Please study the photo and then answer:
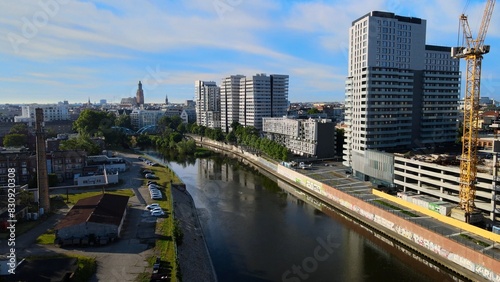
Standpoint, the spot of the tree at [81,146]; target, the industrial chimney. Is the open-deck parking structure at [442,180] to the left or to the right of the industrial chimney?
left

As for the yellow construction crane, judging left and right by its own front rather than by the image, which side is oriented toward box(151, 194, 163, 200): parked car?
back

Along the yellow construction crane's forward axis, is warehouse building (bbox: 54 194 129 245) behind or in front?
behind

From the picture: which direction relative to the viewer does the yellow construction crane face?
to the viewer's right

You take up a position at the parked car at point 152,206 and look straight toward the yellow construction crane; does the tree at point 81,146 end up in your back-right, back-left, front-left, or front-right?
back-left

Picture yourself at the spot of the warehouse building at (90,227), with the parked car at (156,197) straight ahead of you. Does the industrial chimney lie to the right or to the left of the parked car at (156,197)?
left

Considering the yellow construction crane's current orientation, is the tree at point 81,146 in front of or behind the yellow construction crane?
behind
